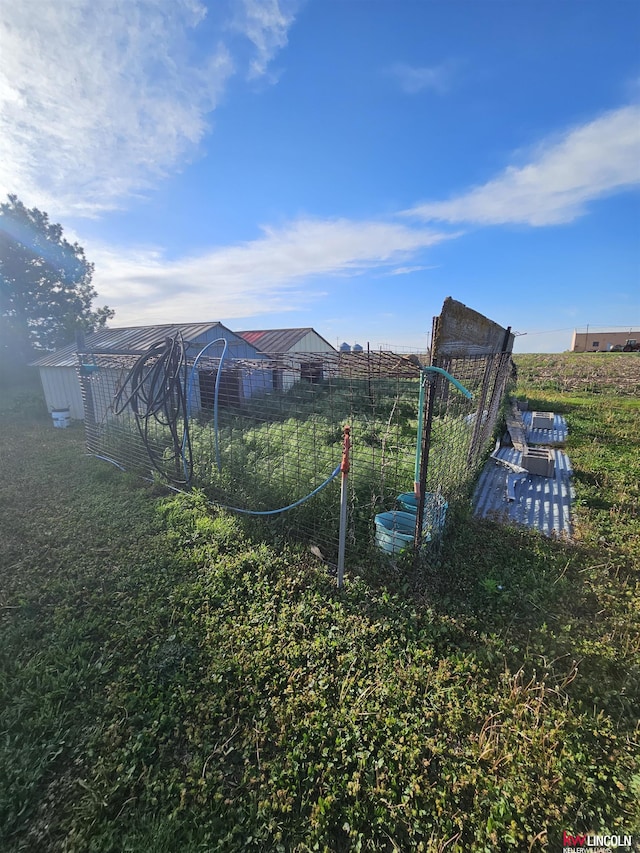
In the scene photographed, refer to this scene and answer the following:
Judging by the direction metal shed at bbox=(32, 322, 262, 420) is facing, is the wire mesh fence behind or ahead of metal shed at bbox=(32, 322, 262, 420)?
ahead

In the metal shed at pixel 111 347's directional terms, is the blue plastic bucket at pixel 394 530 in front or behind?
in front

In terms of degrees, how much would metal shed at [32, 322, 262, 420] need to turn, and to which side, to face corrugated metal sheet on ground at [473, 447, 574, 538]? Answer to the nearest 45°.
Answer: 0° — it already faces it

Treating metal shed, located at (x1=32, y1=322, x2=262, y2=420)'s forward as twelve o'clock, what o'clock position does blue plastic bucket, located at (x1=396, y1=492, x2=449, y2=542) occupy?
The blue plastic bucket is roughly at 1 o'clock from the metal shed.

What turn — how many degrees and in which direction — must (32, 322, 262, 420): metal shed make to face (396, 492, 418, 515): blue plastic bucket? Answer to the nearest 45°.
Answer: approximately 45° to its right

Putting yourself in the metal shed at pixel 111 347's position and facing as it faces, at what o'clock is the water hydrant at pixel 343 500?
The water hydrant is roughly at 1 o'clock from the metal shed.

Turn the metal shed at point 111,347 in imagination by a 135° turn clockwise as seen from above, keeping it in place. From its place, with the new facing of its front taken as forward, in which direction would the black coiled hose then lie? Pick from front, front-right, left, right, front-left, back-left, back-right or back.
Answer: left

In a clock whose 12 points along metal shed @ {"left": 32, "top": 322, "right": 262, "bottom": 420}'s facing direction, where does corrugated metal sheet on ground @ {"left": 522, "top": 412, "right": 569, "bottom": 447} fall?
The corrugated metal sheet on ground is roughly at 12 o'clock from the metal shed.

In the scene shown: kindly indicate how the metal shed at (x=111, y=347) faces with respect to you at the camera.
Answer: facing the viewer and to the right of the viewer
